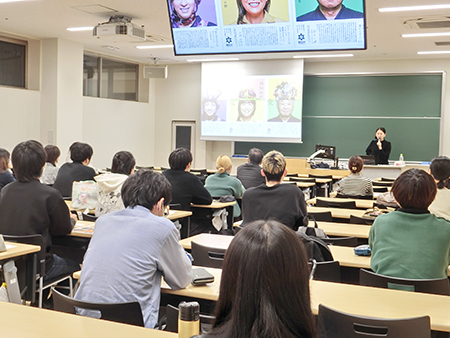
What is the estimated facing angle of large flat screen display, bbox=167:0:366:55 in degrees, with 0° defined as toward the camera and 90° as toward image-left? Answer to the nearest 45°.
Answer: approximately 0°

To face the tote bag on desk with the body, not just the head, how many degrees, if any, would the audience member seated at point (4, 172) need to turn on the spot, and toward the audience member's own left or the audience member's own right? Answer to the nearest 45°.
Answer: approximately 90° to the audience member's own right

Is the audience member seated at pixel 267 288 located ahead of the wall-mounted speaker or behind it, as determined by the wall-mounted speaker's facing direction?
ahead

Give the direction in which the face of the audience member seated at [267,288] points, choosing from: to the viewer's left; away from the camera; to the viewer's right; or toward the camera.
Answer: away from the camera

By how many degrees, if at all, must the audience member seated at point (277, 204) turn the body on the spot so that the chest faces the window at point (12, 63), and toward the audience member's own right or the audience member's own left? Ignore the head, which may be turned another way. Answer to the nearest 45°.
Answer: approximately 45° to the audience member's own left

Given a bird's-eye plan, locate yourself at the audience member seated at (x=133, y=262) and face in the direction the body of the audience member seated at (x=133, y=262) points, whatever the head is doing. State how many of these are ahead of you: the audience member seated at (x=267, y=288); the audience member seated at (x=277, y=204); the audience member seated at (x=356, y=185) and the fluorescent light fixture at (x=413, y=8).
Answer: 3

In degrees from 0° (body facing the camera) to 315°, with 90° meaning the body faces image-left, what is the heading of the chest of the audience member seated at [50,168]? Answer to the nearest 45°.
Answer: approximately 225°

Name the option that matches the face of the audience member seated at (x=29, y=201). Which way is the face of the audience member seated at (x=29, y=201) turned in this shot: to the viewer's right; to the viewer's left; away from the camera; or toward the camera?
away from the camera

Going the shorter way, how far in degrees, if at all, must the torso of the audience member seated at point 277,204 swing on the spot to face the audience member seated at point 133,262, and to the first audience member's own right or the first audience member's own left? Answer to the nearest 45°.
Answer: approximately 180°

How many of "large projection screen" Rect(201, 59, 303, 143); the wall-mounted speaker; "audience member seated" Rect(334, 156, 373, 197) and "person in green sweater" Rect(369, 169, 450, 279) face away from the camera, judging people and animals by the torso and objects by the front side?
2

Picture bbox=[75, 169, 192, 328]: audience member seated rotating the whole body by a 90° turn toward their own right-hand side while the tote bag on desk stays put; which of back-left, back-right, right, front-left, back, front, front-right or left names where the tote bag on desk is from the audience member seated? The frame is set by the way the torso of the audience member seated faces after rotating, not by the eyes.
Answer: back-left

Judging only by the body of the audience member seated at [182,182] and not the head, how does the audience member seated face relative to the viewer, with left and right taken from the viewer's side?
facing away from the viewer and to the right of the viewer

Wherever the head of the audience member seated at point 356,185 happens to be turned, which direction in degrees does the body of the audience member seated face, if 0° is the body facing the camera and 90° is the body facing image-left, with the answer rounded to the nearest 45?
approximately 180°

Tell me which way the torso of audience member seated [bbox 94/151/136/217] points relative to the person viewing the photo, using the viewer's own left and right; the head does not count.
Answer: facing away from the viewer and to the right of the viewer

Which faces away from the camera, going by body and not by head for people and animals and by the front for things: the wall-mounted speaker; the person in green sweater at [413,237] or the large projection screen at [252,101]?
the person in green sweater

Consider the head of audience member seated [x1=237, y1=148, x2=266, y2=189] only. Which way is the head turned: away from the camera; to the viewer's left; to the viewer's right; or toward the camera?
away from the camera

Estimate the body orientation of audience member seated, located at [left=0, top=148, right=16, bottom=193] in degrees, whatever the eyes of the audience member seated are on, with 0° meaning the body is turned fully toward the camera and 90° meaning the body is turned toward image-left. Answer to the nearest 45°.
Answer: approximately 225°

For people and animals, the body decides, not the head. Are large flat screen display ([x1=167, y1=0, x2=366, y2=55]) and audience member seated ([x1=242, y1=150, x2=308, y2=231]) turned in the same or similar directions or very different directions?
very different directions
